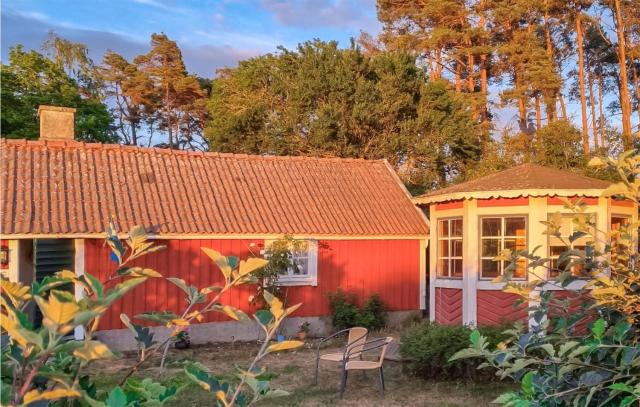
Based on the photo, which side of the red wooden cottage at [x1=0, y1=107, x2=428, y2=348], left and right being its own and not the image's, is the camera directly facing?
front

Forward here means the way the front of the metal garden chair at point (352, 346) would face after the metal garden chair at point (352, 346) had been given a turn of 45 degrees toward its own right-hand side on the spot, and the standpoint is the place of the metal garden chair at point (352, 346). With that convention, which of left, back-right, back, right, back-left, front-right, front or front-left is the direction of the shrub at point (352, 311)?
right

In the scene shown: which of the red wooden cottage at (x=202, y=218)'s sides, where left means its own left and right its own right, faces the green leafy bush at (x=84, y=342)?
front

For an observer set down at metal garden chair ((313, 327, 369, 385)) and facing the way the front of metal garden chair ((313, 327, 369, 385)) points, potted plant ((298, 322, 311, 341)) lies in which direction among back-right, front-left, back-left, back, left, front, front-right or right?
back-right

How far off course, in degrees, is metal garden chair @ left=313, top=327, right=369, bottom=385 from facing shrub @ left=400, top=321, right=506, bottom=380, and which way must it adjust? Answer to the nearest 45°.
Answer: approximately 135° to its left

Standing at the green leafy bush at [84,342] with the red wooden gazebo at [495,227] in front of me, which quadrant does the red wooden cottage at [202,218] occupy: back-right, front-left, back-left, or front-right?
front-left

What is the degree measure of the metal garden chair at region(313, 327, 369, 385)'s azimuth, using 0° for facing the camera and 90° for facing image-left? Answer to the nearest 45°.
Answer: approximately 45°
